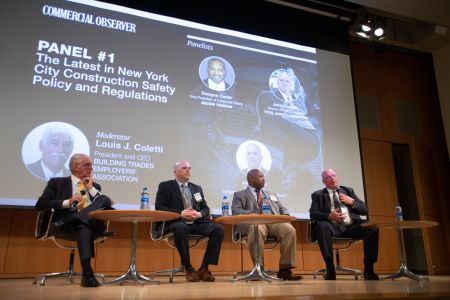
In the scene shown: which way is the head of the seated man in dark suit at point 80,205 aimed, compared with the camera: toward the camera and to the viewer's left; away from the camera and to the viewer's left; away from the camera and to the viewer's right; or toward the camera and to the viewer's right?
toward the camera and to the viewer's right

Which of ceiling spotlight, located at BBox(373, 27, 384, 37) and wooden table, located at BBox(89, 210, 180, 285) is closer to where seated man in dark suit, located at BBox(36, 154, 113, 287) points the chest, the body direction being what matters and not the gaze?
the wooden table

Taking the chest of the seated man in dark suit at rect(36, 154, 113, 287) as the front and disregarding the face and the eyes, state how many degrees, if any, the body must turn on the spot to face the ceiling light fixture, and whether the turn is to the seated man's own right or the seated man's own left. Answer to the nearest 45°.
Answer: approximately 45° to the seated man's own left

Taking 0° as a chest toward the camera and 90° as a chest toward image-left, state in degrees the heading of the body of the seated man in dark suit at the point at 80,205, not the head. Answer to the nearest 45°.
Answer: approximately 315°

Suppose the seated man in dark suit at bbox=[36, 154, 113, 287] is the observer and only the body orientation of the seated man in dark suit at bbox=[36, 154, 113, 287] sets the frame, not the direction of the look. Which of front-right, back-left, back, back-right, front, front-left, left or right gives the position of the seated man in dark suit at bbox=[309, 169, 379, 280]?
front-left

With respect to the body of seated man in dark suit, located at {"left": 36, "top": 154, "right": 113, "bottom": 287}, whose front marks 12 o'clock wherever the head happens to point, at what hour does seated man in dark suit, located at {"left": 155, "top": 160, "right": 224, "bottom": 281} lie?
seated man in dark suit, located at {"left": 155, "top": 160, "right": 224, "bottom": 281} is roughly at 10 o'clock from seated man in dark suit, located at {"left": 36, "top": 154, "right": 113, "bottom": 287}.

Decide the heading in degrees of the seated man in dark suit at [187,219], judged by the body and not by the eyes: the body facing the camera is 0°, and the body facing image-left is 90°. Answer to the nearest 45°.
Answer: approximately 315°

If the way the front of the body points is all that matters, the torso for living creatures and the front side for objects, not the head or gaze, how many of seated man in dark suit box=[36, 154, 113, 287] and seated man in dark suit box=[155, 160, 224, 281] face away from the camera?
0
